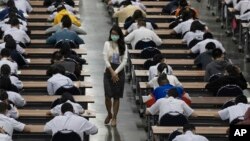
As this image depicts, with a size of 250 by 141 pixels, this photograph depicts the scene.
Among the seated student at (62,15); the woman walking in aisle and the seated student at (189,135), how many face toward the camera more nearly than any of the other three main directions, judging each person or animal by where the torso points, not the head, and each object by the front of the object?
1

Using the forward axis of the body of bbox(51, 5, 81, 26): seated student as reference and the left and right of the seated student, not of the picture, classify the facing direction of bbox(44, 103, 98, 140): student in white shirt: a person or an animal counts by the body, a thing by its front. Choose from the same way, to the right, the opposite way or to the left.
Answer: the same way

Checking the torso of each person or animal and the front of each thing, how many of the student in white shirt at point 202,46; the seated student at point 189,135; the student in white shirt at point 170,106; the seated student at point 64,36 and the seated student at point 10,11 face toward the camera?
0

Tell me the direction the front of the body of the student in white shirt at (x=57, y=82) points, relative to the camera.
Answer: away from the camera

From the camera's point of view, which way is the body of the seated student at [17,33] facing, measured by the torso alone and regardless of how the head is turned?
away from the camera

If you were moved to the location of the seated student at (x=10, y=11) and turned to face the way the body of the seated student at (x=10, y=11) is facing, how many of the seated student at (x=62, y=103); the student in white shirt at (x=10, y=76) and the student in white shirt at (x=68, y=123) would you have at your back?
3

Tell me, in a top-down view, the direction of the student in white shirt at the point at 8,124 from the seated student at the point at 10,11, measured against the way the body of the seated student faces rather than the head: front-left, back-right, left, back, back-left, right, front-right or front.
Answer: back

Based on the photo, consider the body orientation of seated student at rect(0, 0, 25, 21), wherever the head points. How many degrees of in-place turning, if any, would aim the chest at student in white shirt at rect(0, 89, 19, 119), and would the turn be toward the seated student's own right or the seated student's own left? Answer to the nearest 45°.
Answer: approximately 180°

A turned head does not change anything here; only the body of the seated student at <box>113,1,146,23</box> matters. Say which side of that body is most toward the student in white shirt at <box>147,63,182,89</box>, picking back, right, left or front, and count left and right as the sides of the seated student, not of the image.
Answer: back

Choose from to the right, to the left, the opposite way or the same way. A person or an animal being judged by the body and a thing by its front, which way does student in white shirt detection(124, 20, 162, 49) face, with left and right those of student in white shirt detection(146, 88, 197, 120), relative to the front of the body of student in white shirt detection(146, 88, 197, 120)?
the same way

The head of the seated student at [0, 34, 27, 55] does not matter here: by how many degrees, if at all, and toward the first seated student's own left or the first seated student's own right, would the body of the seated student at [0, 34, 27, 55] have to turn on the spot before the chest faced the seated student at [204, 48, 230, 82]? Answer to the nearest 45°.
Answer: approximately 135° to the first seated student's own right

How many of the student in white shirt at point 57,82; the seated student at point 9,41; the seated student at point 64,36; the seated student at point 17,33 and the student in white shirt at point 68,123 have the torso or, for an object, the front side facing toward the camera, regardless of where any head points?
0

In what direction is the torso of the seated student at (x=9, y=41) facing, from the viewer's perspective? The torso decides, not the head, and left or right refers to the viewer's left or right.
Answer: facing away from the viewer

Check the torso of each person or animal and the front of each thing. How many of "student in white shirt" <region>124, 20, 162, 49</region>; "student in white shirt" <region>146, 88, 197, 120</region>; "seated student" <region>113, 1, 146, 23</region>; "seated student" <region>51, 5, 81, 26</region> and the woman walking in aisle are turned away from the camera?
4

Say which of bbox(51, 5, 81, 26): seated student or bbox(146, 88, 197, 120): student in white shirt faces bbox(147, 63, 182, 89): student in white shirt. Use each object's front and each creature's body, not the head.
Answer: bbox(146, 88, 197, 120): student in white shirt

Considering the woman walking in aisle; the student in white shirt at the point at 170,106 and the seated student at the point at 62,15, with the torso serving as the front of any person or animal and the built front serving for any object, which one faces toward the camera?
the woman walking in aisle

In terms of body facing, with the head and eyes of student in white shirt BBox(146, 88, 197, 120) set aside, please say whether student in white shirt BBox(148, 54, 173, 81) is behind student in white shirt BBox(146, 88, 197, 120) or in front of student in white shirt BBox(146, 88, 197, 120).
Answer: in front

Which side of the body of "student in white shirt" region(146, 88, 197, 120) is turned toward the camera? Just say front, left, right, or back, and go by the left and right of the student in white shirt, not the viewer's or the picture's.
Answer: back

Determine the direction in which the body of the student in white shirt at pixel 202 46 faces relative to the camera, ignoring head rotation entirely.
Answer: away from the camera

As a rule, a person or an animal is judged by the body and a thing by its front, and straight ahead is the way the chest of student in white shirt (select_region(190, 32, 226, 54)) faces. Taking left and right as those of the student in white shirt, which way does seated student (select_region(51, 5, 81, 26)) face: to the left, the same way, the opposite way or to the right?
the same way
